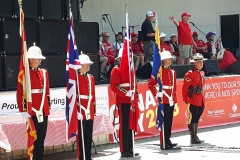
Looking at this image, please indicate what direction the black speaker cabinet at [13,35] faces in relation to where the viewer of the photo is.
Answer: facing the viewer

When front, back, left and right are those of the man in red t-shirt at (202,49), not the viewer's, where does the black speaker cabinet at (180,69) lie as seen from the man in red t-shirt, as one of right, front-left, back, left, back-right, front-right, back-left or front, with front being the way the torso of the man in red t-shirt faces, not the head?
front-right

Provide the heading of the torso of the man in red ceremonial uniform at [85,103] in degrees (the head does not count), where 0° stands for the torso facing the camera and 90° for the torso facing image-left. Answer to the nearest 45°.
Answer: approximately 315°

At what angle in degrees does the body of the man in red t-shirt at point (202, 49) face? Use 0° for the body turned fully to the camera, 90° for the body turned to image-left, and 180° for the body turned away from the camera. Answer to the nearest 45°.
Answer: approximately 315°

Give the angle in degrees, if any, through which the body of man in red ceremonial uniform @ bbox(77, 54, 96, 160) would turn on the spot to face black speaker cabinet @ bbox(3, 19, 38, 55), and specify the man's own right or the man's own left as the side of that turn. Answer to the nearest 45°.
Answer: approximately 180°

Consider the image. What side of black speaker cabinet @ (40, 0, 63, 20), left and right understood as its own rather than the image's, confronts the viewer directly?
front

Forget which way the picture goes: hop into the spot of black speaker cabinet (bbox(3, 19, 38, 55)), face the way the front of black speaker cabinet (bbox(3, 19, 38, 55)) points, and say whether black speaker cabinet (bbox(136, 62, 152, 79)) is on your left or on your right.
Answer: on your left

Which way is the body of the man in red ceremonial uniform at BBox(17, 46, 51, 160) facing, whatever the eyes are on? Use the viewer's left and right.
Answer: facing the viewer and to the right of the viewer

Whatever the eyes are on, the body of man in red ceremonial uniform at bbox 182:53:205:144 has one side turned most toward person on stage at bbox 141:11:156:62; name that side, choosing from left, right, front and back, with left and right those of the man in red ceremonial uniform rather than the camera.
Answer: back
